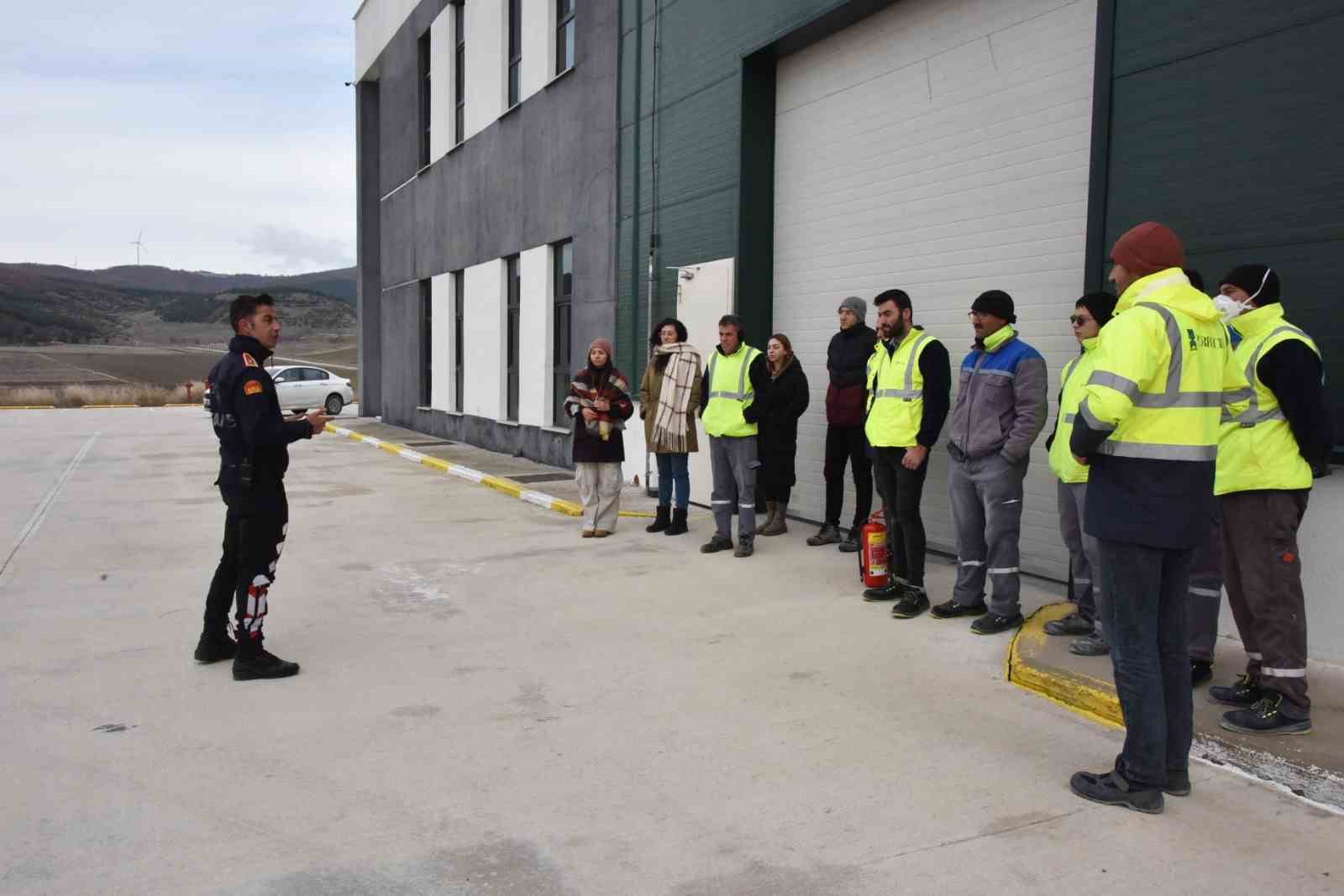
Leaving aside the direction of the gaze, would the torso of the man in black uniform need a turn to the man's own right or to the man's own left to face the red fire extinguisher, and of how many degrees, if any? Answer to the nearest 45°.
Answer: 0° — they already face it

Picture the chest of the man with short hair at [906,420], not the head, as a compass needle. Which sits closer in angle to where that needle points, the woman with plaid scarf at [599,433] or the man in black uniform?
the man in black uniform

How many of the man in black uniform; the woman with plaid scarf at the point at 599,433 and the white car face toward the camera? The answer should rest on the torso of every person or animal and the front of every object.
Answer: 1

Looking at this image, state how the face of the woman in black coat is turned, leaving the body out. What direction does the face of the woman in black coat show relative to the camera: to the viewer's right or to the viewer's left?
to the viewer's left

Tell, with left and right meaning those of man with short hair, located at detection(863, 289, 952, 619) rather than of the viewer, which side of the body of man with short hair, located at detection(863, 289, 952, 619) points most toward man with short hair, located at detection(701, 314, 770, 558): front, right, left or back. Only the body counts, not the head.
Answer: right

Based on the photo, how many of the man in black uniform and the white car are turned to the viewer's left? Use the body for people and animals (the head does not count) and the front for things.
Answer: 1

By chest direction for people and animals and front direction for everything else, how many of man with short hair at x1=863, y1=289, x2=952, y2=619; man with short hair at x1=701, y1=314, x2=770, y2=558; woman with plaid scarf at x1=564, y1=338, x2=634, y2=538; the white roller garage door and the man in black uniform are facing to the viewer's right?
1

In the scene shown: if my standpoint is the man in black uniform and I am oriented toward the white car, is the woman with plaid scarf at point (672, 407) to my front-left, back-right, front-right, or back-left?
front-right

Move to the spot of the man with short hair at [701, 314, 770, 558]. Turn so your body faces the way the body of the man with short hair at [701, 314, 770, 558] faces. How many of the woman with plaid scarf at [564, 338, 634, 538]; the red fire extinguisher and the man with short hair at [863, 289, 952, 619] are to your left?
2

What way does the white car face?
to the viewer's left

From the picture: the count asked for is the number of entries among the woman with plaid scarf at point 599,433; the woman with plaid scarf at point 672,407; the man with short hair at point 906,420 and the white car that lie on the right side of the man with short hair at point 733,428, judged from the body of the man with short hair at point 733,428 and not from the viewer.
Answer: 3

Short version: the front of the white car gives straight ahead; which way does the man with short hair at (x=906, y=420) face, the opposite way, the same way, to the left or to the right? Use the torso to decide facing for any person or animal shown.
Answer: the same way

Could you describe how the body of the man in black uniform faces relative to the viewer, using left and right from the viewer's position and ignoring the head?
facing to the right of the viewer

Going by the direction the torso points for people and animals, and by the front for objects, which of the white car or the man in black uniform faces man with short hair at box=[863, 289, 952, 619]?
the man in black uniform

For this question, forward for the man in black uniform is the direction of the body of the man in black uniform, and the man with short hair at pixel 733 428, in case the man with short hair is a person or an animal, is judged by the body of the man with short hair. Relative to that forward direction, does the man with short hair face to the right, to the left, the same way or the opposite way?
the opposite way

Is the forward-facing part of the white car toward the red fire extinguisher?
no

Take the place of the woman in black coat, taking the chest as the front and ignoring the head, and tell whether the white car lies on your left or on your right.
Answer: on your right

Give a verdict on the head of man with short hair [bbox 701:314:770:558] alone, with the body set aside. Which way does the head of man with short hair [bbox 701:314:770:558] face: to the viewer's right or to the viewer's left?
to the viewer's left

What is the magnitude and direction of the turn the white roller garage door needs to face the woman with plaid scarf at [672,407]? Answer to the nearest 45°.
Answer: approximately 45° to its right

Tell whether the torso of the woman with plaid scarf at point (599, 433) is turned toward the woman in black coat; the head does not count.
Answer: no

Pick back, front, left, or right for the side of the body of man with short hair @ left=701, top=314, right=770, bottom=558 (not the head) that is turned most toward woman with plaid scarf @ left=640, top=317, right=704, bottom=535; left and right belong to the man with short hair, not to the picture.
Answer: right
